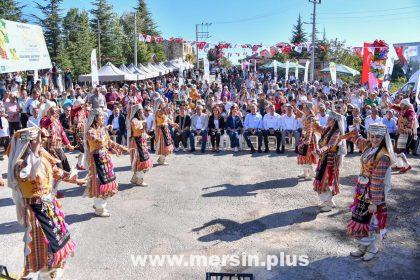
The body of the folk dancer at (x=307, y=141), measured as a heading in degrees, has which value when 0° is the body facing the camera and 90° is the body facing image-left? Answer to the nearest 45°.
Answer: approximately 90°

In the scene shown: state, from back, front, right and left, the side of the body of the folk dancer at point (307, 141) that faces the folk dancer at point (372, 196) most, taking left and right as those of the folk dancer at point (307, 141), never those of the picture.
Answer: left

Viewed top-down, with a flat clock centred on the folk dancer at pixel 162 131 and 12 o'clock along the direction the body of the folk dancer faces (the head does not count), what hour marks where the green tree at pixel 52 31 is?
The green tree is roughly at 7 o'clock from the folk dancer.

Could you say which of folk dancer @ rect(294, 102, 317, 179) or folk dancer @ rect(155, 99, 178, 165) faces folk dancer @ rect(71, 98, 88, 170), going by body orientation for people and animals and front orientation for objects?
folk dancer @ rect(294, 102, 317, 179)

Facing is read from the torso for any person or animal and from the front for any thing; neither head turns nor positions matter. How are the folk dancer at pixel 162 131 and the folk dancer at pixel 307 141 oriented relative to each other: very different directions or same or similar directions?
very different directions

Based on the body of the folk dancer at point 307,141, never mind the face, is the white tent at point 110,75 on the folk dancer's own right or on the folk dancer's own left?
on the folk dancer's own right

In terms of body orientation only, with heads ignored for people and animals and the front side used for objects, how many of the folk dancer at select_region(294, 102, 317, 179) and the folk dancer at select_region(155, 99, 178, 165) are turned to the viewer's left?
1

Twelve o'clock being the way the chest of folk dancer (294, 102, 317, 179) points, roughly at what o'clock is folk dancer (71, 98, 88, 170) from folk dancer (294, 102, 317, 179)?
folk dancer (71, 98, 88, 170) is roughly at 12 o'clock from folk dancer (294, 102, 317, 179).

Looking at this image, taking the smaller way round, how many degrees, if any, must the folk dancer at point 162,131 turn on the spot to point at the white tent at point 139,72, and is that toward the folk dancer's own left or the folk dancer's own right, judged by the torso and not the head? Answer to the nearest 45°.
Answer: approximately 135° to the folk dancer's own left

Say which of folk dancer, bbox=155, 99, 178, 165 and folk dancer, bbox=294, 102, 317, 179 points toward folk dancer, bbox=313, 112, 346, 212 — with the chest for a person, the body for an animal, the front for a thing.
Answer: folk dancer, bbox=155, 99, 178, 165

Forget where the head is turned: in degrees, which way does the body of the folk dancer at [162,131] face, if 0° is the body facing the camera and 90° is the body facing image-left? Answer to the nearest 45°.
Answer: approximately 315°

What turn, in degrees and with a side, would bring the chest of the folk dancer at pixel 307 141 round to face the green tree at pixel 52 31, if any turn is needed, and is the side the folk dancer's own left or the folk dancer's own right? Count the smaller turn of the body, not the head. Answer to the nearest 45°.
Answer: approximately 45° to the folk dancer's own right

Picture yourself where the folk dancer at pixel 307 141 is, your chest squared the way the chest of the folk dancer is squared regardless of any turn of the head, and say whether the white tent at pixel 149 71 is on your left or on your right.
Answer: on your right

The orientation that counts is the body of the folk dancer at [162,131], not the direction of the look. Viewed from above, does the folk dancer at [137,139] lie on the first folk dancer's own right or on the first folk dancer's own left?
on the first folk dancer's own right
